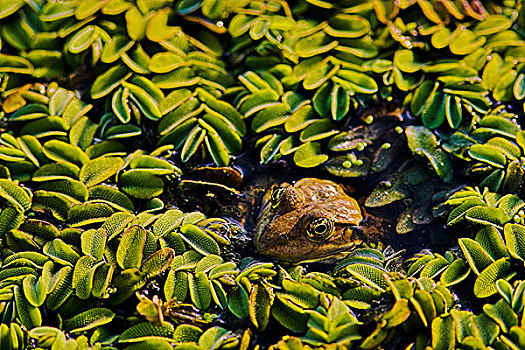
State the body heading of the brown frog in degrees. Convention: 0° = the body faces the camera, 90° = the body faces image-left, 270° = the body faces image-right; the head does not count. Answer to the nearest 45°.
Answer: approximately 45°
